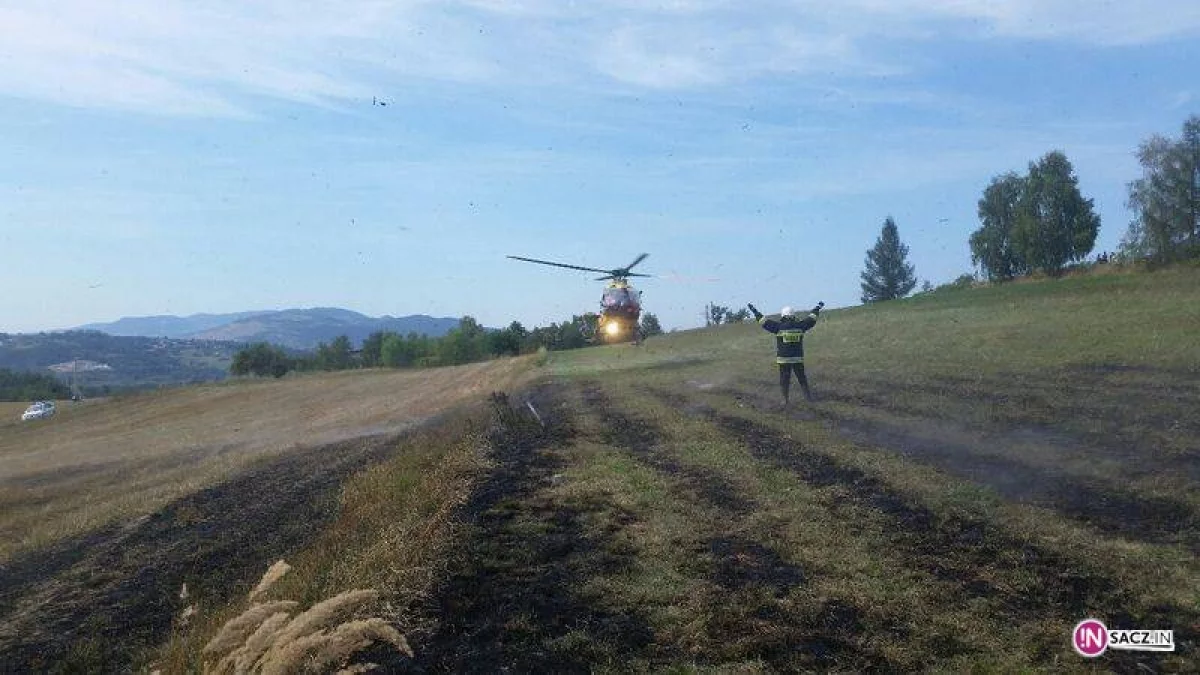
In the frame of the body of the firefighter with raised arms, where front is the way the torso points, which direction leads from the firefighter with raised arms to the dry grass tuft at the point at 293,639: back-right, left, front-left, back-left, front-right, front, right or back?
back

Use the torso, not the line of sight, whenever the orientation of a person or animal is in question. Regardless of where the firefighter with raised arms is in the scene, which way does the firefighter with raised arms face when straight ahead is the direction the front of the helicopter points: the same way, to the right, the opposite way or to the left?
the opposite way

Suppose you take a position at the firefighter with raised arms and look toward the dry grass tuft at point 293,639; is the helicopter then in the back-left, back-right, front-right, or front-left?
back-right

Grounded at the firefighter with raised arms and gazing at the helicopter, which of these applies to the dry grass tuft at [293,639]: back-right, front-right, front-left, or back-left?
back-left

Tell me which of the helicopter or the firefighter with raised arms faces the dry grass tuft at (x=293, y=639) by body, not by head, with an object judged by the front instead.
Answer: the helicopter

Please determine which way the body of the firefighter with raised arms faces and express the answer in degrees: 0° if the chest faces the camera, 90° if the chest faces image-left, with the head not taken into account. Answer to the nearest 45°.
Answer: approximately 180°

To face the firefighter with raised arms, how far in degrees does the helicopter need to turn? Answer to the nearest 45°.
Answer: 0° — it already faces them

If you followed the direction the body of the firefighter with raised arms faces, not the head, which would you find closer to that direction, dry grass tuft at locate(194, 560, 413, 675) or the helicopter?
the helicopter

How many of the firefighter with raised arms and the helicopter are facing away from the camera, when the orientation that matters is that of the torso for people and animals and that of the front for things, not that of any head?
1

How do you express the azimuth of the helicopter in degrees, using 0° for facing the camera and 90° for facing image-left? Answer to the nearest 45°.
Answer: approximately 0°

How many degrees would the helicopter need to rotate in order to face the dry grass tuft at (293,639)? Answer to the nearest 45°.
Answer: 0° — it already faces it
